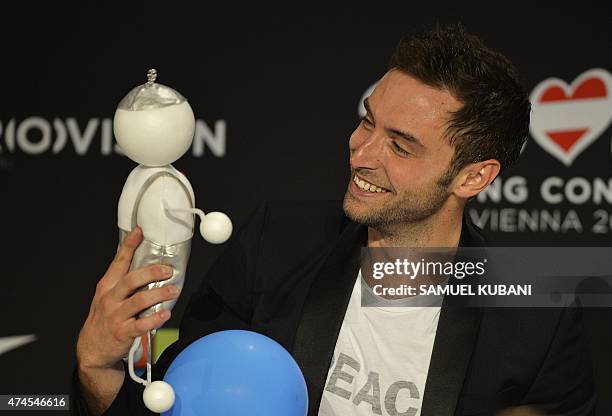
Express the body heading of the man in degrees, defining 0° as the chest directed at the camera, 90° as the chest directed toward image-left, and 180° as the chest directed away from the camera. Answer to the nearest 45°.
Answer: approximately 45°
